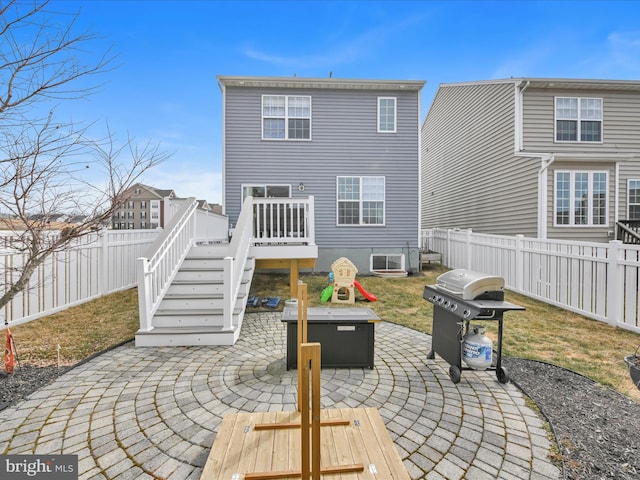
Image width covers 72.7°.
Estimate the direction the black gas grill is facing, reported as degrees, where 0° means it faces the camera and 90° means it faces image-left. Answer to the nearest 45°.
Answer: approximately 45°

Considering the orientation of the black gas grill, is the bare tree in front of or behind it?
in front

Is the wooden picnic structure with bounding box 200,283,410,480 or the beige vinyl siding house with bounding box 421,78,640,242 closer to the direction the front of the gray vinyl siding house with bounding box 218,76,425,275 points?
the beige vinyl siding house

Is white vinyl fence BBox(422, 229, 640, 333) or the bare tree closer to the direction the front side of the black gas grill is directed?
the bare tree

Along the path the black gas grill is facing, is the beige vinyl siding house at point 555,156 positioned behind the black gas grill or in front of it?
behind

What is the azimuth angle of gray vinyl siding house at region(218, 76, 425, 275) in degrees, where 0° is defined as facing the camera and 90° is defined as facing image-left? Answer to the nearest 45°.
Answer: approximately 180°

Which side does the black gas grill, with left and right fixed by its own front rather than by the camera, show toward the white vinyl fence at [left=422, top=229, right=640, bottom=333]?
back

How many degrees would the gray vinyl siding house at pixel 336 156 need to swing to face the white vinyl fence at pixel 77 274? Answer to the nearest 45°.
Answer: approximately 135° to its left

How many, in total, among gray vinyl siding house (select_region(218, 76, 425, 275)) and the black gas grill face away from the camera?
1

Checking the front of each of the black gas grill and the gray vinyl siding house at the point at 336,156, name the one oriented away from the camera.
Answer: the gray vinyl siding house

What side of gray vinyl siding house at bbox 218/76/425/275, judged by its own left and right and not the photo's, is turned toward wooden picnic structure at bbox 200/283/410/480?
back
